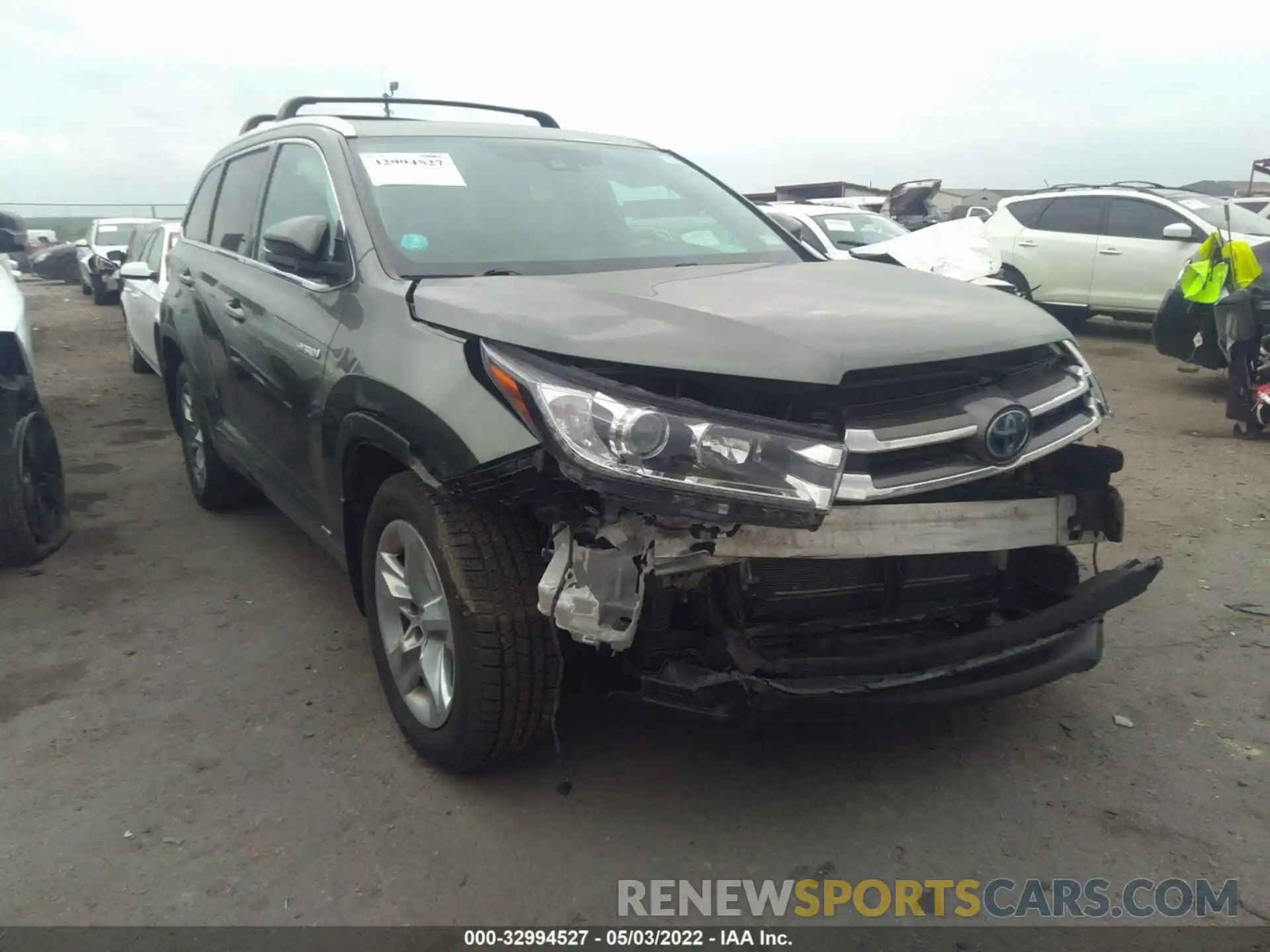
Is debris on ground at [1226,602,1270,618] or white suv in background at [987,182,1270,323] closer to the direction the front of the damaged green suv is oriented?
the debris on ground

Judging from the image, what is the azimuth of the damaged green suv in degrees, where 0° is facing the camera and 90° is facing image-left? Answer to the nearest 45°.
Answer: approximately 315°

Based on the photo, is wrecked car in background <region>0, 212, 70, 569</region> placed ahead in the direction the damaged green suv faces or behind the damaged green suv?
behind

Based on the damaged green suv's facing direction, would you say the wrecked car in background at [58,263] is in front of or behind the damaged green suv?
behind

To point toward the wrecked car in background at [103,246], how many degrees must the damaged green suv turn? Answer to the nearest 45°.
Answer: approximately 180°

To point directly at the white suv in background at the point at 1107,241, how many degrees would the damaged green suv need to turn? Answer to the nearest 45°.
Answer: approximately 90° to its left

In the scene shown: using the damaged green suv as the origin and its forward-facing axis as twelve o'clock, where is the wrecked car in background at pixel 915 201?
The wrecked car in background is roughly at 8 o'clock from the damaged green suv.

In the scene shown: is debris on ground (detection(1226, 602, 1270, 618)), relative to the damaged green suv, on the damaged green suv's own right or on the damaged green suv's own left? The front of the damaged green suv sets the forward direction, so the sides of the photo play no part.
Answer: on the damaged green suv's own left
